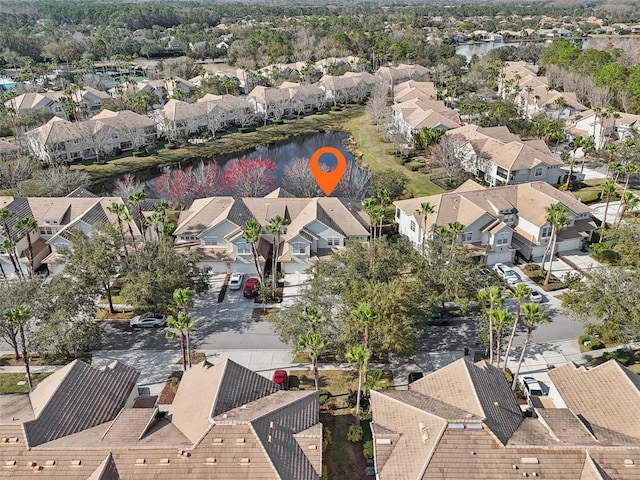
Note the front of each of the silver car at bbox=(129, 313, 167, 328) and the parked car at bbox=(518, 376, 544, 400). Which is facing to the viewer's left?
the silver car

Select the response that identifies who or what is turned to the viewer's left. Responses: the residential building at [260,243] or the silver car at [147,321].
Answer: the silver car

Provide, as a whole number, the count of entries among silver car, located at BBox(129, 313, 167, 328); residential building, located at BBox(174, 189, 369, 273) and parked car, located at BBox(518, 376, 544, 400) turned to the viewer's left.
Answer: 1

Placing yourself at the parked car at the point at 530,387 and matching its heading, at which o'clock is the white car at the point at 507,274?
The white car is roughly at 7 o'clock from the parked car.

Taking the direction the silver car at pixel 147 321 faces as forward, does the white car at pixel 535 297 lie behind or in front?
behind

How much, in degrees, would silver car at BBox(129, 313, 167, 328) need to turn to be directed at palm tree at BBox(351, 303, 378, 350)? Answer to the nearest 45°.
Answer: approximately 135° to its left

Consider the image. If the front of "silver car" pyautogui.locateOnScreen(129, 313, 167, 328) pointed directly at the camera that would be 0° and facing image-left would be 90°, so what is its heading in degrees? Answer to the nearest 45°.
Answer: approximately 90°

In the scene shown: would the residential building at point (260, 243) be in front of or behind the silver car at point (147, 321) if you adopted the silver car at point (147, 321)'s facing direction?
behind

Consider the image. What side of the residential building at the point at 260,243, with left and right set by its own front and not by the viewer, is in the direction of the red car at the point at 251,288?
front

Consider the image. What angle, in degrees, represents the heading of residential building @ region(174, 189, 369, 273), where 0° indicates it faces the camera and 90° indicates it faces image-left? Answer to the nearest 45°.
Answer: approximately 0°

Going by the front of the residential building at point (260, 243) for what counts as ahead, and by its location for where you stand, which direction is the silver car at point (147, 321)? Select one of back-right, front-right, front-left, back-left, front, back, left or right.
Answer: front-right
